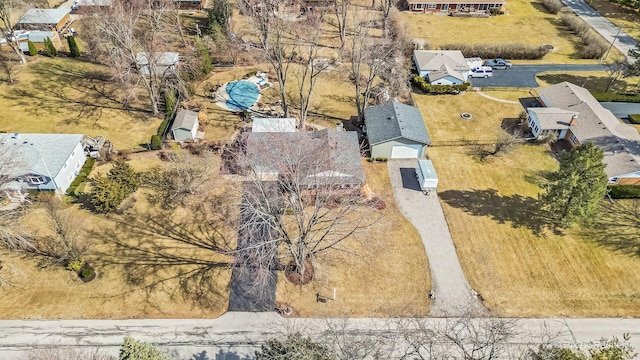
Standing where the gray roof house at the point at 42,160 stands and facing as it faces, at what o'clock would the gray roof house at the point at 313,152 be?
the gray roof house at the point at 313,152 is roughly at 10 o'clock from the gray roof house at the point at 42,160.

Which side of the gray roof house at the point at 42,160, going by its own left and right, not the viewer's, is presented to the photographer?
front

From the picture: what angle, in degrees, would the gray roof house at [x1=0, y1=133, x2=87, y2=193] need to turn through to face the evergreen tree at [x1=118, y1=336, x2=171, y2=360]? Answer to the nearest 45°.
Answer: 0° — it already faces it

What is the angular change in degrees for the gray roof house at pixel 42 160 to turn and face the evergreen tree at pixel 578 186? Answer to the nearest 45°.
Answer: approximately 45° to its left

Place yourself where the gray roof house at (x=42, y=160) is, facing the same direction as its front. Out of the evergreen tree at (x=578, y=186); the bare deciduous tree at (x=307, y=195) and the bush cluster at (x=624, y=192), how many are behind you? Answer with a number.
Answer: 0

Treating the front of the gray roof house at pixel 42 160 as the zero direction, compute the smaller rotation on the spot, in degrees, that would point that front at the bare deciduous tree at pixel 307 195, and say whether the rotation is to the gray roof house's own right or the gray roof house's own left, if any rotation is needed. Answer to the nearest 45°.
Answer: approximately 45° to the gray roof house's own left

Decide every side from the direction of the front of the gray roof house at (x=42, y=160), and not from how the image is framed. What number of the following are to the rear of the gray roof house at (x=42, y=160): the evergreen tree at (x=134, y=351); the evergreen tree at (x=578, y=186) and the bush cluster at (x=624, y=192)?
0

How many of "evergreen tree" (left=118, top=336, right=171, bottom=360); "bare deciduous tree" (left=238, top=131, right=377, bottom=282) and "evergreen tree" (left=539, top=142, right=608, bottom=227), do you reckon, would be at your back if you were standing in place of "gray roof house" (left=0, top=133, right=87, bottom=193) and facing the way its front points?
0

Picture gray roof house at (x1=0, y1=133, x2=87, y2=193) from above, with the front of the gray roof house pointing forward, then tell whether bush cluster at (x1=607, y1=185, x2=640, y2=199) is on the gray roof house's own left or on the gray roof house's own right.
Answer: on the gray roof house's own left

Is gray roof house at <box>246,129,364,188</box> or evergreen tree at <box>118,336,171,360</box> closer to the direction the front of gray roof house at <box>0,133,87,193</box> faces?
the evergreen tree
